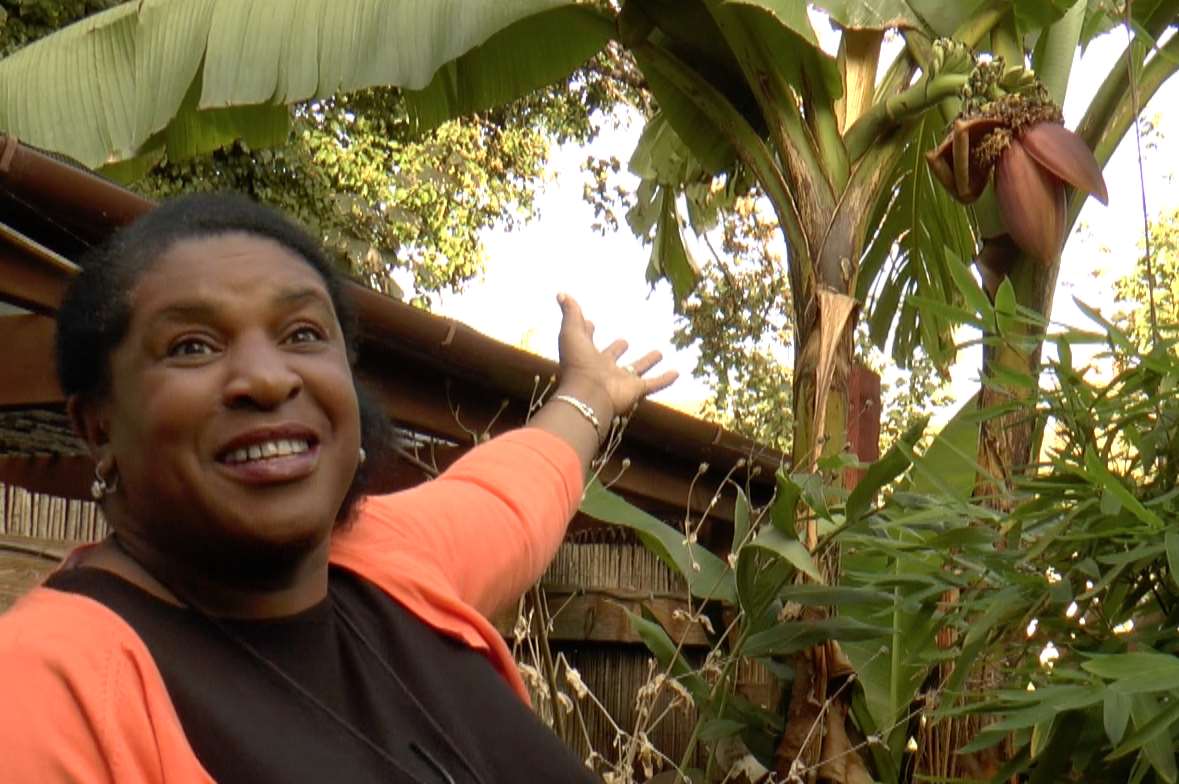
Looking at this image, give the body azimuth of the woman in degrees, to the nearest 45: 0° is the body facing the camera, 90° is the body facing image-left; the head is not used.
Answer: approximately 315°

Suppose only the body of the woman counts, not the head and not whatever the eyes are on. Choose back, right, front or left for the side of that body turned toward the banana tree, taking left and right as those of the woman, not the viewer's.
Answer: left

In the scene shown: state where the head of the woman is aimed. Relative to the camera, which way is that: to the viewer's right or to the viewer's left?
to the viewer's right
